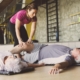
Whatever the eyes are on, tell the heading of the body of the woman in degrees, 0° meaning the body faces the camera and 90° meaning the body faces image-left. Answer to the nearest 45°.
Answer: approximately 315°
